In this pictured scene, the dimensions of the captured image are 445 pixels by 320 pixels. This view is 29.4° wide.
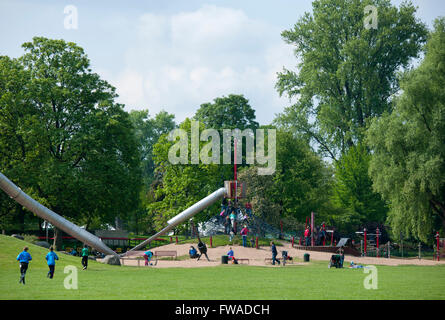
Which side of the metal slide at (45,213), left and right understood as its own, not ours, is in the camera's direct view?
right

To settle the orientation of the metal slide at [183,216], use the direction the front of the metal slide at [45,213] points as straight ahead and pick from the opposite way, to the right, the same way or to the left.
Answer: the opposite way

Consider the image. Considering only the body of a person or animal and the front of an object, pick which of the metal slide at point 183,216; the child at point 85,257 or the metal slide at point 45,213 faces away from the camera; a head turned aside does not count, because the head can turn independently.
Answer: the child

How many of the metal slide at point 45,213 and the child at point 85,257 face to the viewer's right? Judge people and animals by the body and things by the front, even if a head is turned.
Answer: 1

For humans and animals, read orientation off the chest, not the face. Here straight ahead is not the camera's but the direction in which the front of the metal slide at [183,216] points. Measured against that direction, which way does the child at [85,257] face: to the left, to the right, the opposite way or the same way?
to the right

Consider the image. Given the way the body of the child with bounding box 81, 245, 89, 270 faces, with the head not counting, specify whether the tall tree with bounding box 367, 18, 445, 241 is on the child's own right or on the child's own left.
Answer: on the child's own right

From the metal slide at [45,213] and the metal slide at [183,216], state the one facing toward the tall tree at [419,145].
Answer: the metal slide at [45,213]

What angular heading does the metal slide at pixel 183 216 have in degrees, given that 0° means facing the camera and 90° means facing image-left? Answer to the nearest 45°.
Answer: approximately 90°

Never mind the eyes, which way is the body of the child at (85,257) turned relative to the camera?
away from the camera
